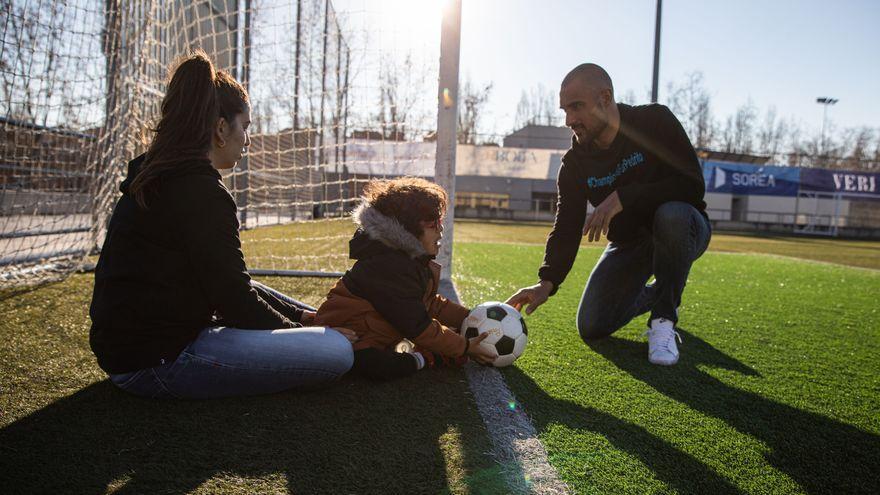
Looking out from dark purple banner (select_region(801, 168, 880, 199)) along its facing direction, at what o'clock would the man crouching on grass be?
The man crouching on grass is roughly at 12 o'clock from the dark purple banner.

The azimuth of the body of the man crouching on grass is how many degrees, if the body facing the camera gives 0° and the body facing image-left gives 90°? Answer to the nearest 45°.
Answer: approximately 45°

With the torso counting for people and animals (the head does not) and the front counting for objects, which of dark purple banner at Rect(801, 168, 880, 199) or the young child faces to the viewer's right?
the young child

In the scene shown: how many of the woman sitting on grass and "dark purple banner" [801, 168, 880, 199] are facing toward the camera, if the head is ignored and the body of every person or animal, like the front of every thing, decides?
1

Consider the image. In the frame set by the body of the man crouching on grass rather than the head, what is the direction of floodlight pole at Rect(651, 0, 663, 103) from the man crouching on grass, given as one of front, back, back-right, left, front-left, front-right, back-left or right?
back-right

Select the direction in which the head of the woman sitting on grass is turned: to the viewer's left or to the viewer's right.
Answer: to the viewer's right

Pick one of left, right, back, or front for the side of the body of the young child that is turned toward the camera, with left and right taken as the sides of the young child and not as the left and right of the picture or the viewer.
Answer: right

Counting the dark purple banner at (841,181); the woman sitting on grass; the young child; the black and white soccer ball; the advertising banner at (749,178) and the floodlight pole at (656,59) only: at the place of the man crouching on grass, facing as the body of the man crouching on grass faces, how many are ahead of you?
3

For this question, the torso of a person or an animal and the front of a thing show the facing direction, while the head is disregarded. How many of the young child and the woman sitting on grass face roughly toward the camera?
0

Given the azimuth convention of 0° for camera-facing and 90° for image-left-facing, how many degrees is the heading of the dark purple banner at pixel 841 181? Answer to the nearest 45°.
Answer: approximately 0°

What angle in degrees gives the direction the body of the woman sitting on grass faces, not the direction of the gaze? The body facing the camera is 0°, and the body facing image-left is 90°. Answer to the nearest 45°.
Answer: approximately 225°
